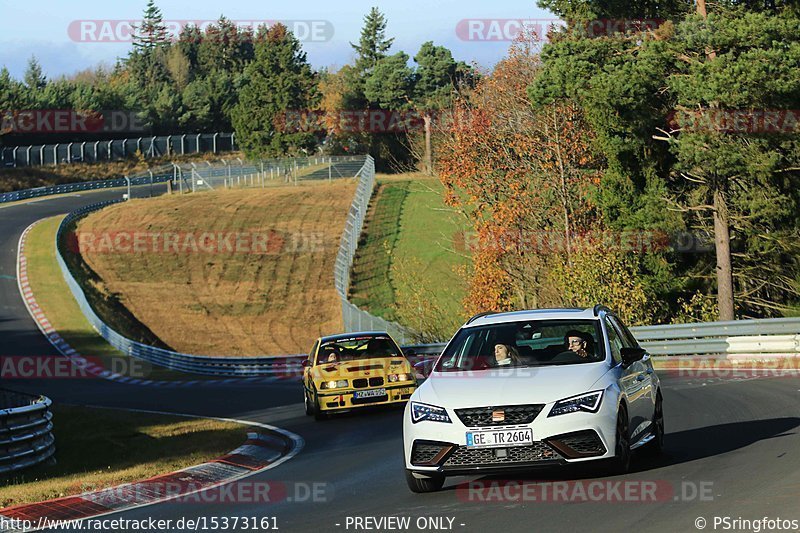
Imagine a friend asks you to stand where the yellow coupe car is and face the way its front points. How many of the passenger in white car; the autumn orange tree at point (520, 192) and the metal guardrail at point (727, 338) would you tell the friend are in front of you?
1

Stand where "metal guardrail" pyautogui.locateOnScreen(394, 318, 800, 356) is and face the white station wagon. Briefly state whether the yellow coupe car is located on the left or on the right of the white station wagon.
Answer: right

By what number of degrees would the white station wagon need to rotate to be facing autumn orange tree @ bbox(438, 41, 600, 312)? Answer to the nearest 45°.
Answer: approximately 180°

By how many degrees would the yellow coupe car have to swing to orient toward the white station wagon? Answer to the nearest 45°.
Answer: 0° — it already faces it

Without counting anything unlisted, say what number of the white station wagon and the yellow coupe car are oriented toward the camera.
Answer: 2

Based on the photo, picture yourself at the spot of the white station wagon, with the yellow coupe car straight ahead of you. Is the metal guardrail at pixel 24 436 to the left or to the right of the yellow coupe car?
left

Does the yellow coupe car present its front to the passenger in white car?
yes

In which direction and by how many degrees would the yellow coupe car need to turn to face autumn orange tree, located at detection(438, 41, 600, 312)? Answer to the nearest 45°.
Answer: approximately 180°

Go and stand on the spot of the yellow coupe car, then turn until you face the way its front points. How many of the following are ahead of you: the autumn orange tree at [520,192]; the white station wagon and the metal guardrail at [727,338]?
1

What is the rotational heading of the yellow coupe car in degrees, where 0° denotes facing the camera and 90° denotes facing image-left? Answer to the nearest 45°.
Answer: approximately 0°

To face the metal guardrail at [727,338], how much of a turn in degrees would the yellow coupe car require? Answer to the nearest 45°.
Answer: approximately 135° to its left

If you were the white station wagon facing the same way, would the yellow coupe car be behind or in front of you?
behind
